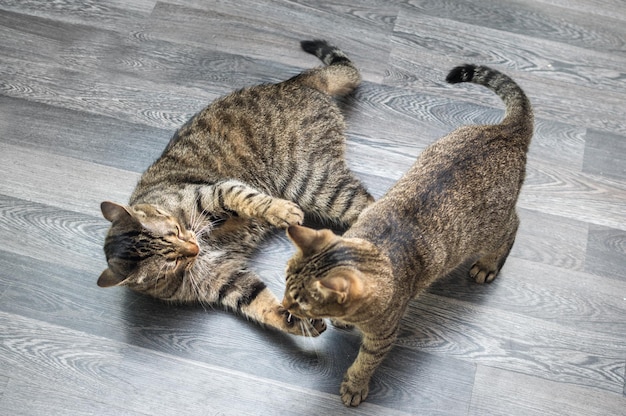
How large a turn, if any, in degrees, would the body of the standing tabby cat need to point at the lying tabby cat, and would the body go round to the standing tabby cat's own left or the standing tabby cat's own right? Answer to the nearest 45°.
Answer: approximately 90° to the standing tabby cat's own right

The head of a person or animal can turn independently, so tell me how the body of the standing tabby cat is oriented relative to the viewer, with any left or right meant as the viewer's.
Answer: facing the viewer and to the left of the viewer
